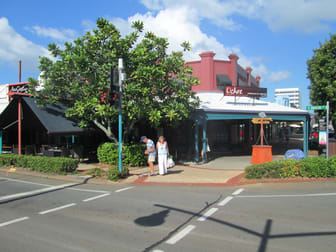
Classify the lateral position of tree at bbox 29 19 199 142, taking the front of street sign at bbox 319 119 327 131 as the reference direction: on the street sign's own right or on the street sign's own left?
on the street sign's own right

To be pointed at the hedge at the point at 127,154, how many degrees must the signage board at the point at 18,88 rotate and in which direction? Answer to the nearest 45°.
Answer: approximately 45° to its left

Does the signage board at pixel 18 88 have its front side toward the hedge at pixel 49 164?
yes

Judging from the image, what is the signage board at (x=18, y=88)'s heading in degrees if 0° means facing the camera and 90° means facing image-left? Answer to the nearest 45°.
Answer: approximately 0°

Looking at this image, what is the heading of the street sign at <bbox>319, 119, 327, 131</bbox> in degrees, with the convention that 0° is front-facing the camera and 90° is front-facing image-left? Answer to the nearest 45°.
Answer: approximately 0°

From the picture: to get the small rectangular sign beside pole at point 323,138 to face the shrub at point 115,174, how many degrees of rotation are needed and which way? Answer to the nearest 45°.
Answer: approximately 45° to its right

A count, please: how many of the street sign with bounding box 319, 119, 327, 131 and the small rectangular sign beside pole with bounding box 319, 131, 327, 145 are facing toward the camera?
2

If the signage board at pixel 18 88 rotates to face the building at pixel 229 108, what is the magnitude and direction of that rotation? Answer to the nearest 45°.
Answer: approximately 90° to its left

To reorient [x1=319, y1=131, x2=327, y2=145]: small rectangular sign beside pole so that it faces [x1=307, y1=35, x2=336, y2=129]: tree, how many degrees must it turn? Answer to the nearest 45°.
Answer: approximately 180°
